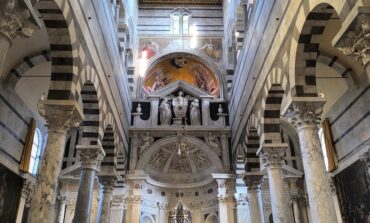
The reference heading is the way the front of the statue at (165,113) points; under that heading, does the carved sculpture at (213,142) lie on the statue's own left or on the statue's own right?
on the statue's own left

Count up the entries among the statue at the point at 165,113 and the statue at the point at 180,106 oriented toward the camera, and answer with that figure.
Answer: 2

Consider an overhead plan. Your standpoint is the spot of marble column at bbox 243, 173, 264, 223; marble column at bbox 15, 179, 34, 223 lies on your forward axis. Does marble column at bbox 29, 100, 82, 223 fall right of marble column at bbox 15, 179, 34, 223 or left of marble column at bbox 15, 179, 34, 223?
left

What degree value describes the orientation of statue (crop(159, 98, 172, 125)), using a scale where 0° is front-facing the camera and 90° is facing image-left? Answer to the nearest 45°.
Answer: approximately 0°

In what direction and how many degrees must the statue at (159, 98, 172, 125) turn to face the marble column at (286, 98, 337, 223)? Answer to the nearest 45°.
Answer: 0° — it already faces it

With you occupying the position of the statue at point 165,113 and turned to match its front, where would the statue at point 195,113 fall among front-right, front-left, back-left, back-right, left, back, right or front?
left

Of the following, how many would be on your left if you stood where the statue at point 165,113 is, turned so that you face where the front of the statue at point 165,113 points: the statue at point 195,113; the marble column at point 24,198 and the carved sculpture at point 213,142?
2

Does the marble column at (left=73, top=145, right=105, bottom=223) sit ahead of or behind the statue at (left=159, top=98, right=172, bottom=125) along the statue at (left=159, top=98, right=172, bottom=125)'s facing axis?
ahead

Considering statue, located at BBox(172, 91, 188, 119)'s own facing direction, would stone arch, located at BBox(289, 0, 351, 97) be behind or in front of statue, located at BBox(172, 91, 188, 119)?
in front
